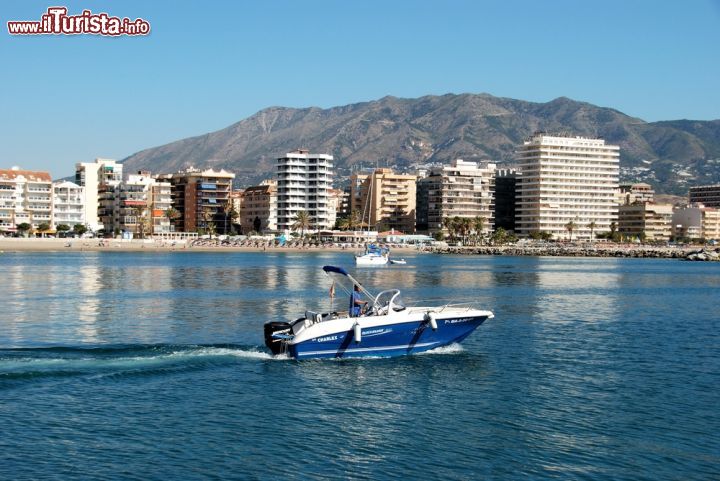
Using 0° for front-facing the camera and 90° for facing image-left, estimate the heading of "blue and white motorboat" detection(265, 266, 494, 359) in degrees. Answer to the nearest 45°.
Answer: approximately 270°
